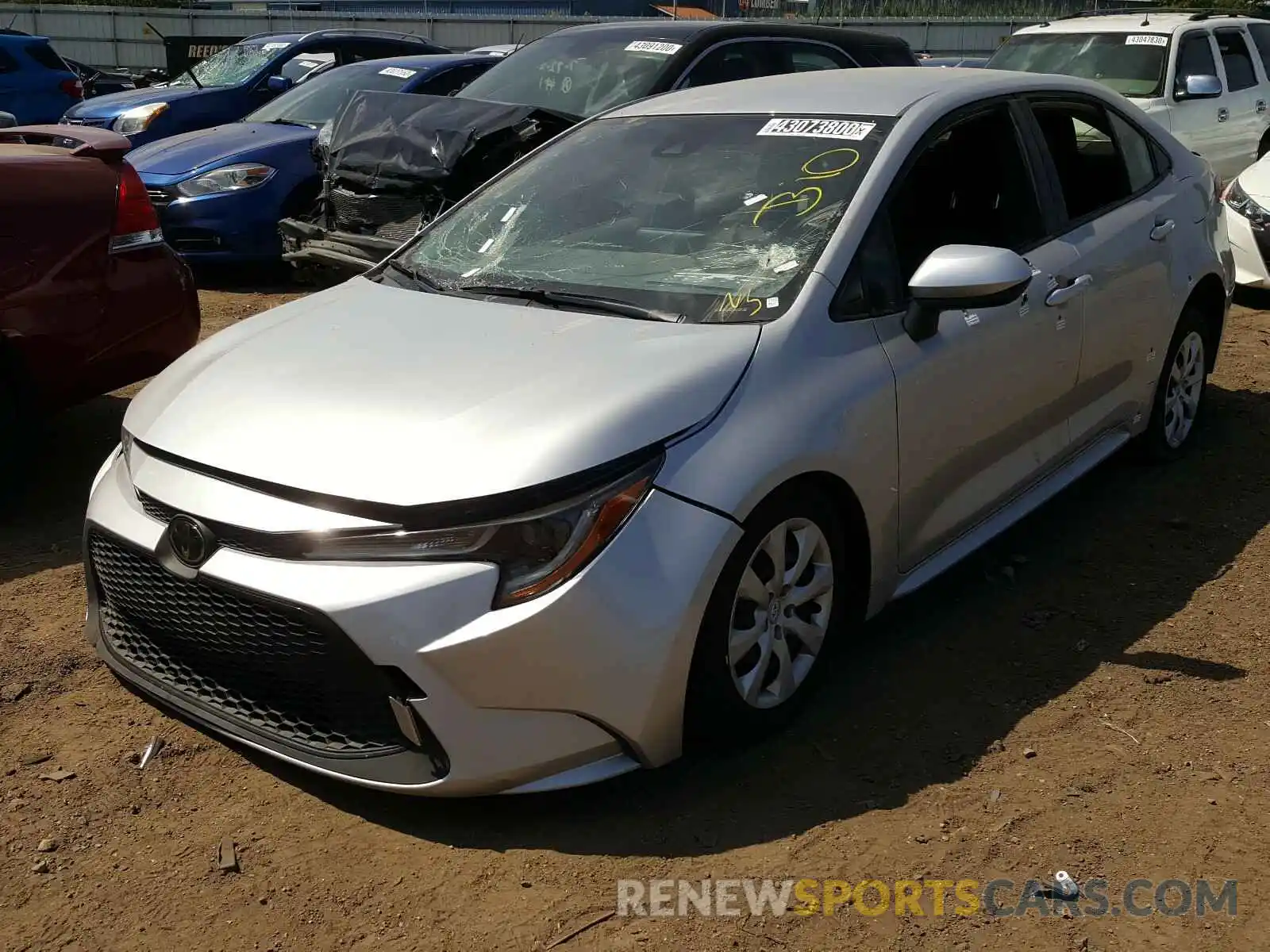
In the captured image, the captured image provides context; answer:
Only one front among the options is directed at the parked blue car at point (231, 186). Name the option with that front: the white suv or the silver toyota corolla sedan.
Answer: the white suv

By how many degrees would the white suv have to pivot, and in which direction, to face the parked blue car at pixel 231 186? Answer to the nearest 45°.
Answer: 0° — it already faces it

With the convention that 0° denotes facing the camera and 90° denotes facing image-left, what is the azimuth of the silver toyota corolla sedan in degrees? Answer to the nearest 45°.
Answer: approximately 45°

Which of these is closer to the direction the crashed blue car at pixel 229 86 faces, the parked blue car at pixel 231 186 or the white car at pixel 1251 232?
the parked blue car

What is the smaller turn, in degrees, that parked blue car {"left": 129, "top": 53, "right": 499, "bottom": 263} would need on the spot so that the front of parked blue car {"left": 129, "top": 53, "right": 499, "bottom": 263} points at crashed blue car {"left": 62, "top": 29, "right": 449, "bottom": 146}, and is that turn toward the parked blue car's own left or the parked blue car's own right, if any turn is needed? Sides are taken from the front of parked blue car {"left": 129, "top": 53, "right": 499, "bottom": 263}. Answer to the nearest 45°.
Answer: approximately 135° to the parked blue car's own right

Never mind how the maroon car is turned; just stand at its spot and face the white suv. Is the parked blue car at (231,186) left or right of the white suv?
left

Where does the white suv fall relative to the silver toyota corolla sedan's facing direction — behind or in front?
behind

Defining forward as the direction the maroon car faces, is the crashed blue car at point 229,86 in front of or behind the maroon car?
behind

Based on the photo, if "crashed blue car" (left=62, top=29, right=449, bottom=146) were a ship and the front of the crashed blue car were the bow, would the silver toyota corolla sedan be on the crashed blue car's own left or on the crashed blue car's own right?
on the crashed blue car's own left

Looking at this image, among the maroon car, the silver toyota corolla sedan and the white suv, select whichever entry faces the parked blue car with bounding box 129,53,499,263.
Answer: the white suv

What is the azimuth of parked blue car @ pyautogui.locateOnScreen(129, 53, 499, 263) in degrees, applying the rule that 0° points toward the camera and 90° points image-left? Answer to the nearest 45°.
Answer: approximately 45°

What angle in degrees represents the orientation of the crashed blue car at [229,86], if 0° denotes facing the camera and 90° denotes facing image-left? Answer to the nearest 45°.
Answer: approximately 45°
